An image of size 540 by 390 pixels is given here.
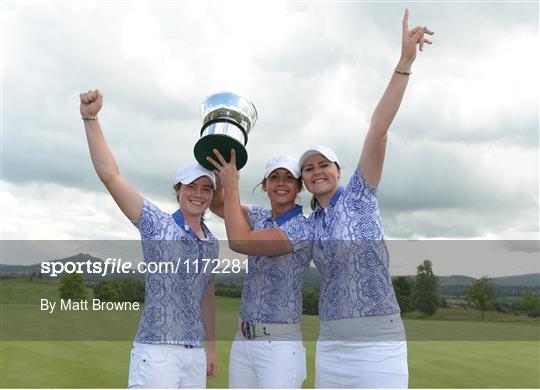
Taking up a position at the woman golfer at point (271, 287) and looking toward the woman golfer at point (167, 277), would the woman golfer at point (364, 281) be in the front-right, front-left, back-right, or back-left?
back-left

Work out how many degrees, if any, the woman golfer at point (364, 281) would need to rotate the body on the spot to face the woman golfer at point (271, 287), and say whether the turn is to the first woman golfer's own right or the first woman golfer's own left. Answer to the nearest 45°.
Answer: approximately 45° to the first woman golfer's own right

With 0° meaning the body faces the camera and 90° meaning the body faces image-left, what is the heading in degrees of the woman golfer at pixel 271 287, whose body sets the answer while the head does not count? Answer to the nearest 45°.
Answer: approximately 45°

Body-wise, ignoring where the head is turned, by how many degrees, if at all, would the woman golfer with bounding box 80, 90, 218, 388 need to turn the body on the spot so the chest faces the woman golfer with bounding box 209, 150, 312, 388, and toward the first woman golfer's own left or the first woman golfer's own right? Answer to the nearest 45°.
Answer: approximately 45° to the first woman golfer's own left

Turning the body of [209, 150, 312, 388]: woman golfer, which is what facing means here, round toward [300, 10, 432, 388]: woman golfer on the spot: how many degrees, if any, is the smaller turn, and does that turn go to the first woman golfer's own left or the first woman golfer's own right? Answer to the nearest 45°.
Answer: approximately 135° to the first woman golfer's own left

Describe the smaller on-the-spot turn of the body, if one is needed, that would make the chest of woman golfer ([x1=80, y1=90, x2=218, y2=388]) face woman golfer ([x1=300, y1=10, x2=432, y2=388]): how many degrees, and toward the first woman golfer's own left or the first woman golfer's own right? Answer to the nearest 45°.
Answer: approximately 45° to the first woman golfer's own left

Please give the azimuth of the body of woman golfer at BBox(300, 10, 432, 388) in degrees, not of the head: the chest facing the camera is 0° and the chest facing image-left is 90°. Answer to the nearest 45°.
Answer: approximately 45°

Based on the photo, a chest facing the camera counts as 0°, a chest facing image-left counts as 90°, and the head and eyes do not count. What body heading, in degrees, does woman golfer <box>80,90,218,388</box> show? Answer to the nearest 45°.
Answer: approximately 315°

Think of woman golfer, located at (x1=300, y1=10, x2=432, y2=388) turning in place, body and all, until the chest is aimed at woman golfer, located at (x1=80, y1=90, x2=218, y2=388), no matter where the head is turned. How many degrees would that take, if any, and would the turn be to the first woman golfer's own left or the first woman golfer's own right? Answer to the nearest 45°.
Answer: approximately 45° to the first woman golfer's own right
